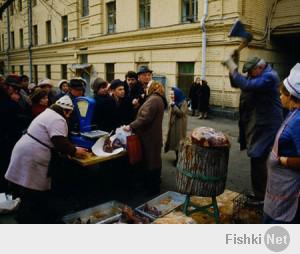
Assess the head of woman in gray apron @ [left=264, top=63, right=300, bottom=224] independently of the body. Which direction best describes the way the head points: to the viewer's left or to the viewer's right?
to the viewer's left

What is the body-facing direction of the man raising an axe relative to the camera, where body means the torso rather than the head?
to the viewer's left

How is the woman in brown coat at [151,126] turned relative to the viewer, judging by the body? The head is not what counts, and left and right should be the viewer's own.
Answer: facing to the left of the viewer

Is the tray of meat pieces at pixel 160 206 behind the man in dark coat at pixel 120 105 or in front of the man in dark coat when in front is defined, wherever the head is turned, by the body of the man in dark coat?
in front

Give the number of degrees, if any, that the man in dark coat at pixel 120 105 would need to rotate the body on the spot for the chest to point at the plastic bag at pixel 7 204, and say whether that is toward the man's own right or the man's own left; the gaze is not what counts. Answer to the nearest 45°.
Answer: approximately 45° to the man's own right

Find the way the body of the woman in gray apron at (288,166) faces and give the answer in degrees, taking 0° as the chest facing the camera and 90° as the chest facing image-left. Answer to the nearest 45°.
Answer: approximately 90°
